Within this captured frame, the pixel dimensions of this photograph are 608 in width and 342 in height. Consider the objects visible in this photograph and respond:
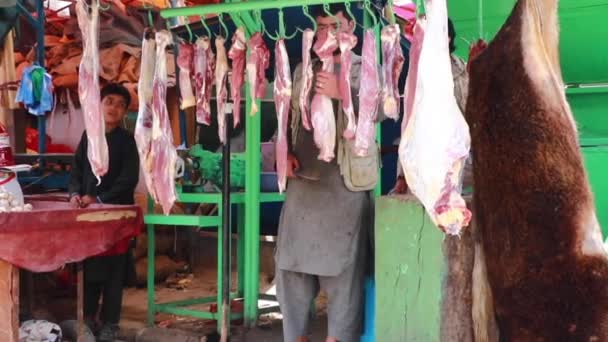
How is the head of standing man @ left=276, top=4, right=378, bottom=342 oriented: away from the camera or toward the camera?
toward the camera

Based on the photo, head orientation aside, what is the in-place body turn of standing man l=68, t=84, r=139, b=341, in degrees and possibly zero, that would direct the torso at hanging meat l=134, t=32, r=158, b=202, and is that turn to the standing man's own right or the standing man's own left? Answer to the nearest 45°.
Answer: approximately 45° to the standing man's own left

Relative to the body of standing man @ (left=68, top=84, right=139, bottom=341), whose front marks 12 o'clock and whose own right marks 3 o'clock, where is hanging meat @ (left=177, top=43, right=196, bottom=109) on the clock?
The hanging meat is roughly at 10 o'clock from the standing man.

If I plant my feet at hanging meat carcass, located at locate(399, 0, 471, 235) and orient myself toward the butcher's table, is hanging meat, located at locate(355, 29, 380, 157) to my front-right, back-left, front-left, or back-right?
front-right

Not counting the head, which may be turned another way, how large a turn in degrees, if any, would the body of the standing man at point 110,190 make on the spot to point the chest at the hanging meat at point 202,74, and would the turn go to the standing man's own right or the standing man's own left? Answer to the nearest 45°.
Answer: approximately 45° to the standing man's own left

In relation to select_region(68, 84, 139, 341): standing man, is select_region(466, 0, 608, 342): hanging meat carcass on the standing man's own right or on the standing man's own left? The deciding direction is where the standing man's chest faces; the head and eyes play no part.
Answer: on the standing man's own left

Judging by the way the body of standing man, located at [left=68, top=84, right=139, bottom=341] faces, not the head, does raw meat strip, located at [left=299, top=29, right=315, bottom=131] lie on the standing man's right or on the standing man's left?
on the standing man's left

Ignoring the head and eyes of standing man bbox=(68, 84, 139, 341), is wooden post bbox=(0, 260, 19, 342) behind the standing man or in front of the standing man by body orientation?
in front

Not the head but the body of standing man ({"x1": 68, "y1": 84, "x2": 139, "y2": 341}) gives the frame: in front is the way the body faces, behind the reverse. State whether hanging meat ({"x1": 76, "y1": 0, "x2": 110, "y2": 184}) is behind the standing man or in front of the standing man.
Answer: in front

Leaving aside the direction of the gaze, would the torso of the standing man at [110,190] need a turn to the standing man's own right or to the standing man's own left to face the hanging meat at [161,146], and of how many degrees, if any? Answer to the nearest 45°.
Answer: approximately 45° to the standing man's own left

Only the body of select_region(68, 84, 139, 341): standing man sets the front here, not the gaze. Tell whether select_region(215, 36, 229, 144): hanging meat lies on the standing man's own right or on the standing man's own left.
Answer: on the standing man's own left

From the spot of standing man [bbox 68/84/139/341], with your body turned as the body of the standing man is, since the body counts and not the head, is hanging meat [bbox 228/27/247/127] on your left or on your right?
on your left

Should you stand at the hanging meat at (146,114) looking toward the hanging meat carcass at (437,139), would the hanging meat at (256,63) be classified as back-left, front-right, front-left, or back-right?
front-left
